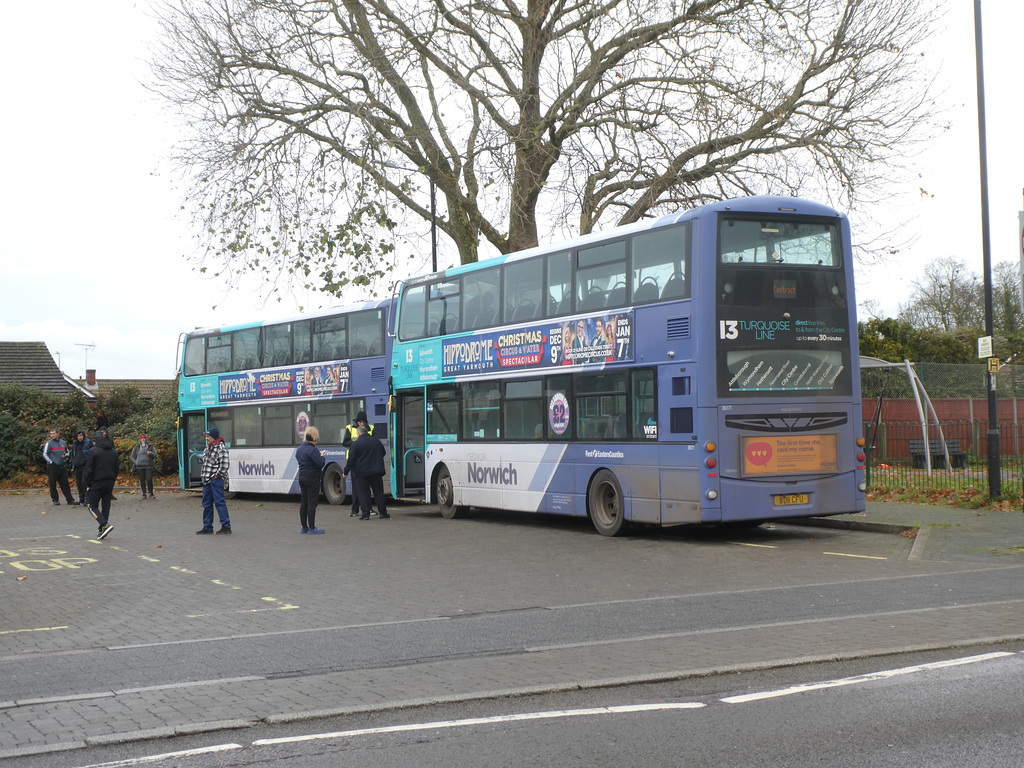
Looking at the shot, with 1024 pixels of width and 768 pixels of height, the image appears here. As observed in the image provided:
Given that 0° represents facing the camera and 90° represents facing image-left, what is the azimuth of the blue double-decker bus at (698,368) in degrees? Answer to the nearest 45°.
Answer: approximately 135°

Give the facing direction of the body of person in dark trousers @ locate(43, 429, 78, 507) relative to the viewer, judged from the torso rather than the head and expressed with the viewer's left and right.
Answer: facing the viewer and to the right of the viewer

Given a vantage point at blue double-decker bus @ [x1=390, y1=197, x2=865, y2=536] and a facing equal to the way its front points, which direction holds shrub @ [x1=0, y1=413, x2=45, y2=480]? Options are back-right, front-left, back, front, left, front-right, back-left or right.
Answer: front

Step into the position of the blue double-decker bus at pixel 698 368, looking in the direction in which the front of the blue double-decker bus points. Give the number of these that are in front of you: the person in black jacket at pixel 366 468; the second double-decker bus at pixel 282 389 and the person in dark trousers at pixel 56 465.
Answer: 3

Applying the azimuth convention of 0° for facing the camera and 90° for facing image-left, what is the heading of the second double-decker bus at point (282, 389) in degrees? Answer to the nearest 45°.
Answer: approximately 135°

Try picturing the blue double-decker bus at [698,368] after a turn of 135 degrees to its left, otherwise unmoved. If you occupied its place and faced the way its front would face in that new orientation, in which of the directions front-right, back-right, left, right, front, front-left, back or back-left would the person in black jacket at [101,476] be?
right

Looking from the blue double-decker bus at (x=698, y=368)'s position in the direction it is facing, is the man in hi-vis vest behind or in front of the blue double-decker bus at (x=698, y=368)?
in front

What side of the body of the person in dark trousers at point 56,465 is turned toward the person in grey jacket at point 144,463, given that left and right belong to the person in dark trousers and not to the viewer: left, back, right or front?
left

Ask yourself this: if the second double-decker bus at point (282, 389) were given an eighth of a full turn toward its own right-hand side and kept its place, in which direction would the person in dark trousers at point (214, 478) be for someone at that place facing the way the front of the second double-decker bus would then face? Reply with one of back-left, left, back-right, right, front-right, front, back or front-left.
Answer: back

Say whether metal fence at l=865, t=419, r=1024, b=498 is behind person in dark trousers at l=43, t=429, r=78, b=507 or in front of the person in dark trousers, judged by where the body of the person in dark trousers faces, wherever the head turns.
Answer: in front

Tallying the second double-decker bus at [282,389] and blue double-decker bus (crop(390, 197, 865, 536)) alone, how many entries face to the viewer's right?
0

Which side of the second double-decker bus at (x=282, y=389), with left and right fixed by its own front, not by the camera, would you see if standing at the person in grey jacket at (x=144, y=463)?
front

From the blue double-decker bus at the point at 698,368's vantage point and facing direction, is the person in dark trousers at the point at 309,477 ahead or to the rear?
ahead

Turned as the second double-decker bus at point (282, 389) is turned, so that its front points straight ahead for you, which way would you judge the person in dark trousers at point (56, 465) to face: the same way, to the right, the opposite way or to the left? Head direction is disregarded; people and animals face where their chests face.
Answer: the opposite way

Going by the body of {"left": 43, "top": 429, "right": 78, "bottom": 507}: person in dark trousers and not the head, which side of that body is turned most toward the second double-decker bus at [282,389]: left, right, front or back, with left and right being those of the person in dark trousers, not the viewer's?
left

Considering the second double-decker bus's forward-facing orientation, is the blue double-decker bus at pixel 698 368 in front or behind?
behind

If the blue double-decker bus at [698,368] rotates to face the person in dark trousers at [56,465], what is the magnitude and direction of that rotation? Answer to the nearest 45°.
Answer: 0° — it already faces them
